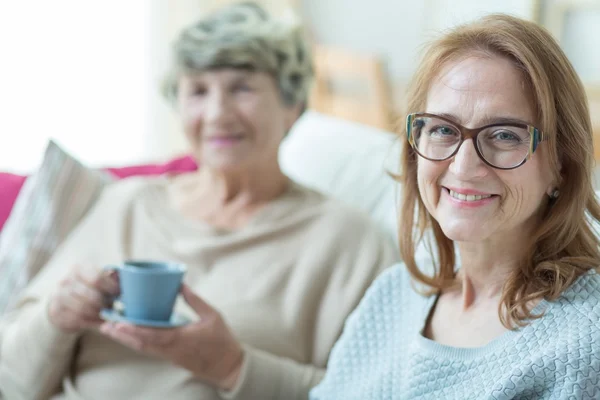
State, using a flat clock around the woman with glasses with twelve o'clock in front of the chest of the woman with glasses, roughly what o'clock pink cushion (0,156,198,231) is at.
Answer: The pink cushion is roughly at 3 o'clock from the woman with glasses.

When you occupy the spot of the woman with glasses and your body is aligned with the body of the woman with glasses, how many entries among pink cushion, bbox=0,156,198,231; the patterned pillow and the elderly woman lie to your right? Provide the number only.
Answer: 3

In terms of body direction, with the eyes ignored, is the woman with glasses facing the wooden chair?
no

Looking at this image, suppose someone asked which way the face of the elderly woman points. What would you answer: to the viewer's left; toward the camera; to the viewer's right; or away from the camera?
toward the camera

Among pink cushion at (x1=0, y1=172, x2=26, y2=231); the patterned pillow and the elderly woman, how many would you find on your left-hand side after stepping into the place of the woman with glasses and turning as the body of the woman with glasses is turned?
0

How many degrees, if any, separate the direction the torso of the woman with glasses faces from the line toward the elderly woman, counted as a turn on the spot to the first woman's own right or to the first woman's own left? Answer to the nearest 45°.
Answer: approximately 90° to the first woman's own right

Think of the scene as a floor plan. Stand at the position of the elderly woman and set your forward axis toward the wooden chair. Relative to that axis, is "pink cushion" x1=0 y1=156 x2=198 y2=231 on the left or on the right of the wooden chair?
left

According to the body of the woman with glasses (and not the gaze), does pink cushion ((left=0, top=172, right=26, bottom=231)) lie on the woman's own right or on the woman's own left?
on the woman's own right

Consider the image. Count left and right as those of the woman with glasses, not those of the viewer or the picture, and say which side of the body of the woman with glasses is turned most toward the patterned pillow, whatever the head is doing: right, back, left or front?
right

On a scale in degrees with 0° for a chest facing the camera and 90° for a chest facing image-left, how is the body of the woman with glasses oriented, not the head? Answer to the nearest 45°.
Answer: approximately 45°
